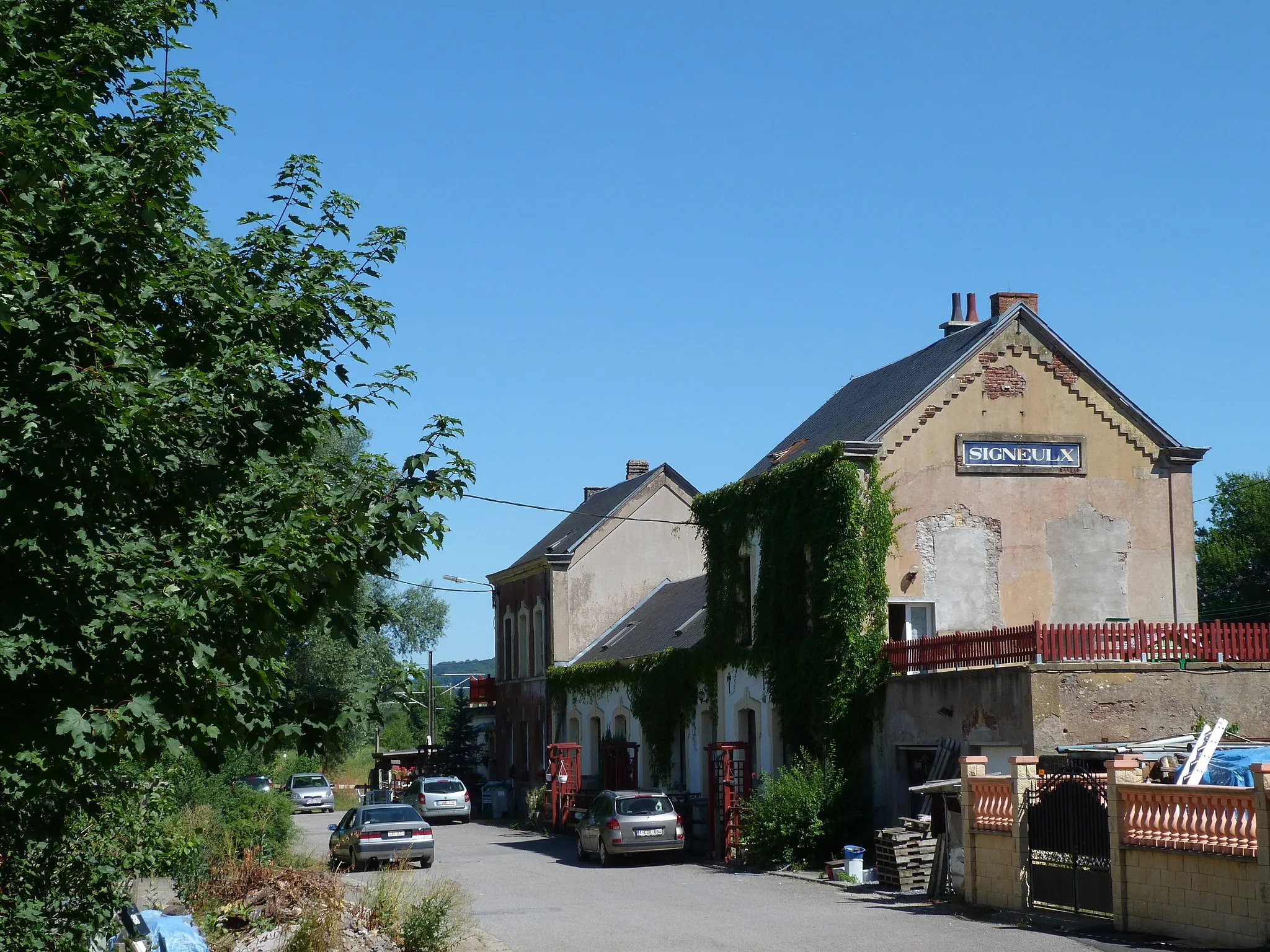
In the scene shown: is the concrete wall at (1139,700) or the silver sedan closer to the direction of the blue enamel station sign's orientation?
the concrete wall

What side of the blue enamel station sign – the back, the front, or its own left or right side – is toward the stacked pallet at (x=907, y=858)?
front

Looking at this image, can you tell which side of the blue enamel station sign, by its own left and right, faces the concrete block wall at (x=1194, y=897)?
front

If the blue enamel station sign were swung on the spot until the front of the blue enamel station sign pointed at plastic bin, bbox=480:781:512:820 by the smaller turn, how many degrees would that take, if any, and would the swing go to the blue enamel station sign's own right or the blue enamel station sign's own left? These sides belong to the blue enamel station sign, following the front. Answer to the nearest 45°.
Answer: approximately 135° to the blue enamel station sign's own right

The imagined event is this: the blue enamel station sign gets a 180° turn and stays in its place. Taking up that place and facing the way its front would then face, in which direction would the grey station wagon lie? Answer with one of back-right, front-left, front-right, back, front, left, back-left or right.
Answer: left

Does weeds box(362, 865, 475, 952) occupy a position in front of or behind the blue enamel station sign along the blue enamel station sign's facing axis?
in front

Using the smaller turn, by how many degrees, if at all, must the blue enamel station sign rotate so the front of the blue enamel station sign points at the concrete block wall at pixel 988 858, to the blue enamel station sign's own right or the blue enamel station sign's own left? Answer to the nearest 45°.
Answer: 0° — it already faces it

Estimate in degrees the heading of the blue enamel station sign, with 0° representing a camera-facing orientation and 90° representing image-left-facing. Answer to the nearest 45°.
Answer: approximately 0°
